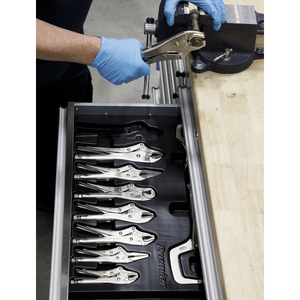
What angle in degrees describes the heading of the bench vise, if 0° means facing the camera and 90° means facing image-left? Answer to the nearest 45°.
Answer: approximately 90°
